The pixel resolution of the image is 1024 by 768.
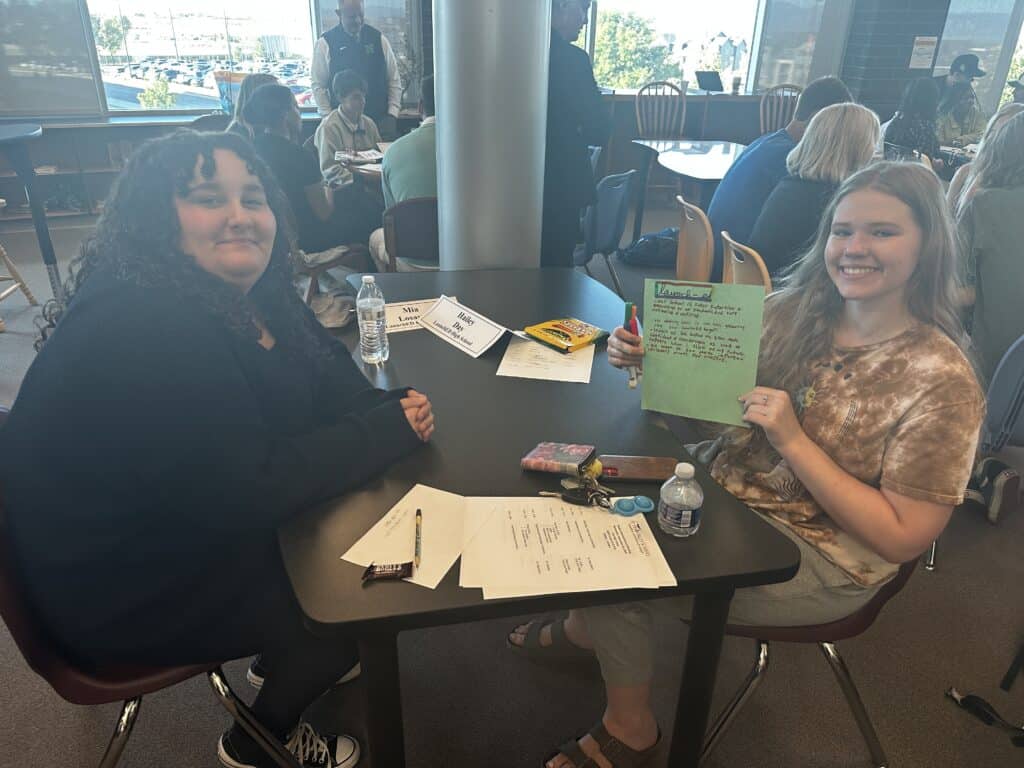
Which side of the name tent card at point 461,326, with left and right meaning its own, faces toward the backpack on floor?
back

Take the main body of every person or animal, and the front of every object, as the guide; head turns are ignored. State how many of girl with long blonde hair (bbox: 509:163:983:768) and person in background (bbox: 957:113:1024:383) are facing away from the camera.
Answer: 1

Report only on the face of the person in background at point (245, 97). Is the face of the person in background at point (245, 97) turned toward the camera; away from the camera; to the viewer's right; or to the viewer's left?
away from the camera

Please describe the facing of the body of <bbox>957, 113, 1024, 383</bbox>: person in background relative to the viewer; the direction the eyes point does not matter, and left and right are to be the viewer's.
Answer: facing away from the viewer

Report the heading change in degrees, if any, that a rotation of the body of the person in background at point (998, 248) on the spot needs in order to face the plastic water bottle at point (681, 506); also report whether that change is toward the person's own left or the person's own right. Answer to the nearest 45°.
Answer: approximately 180°

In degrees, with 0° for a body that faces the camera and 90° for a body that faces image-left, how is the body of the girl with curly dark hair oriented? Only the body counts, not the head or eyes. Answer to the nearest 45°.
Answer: approximately 270°

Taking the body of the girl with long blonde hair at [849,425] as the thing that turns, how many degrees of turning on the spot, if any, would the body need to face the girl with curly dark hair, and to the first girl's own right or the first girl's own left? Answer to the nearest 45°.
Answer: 0° — they already face them
